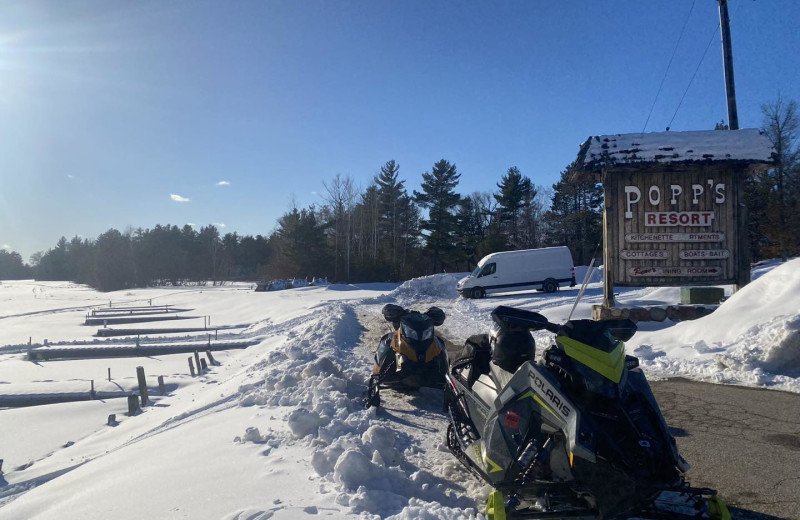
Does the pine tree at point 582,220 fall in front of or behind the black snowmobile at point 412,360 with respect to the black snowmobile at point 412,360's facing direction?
behind

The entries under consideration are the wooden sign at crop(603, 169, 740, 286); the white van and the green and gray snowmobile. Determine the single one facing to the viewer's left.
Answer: the white van

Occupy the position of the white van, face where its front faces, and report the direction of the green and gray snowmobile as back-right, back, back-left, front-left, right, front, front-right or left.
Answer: left

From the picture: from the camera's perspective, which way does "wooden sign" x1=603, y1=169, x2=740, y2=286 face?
toward the camera

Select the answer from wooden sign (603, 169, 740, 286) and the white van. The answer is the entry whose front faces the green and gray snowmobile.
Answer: the wooden sign

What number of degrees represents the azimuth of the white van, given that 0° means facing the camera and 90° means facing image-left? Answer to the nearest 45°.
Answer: approximately 90°

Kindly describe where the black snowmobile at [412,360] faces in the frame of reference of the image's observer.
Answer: facing the viewer

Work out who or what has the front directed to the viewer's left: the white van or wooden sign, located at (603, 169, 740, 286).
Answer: the white van

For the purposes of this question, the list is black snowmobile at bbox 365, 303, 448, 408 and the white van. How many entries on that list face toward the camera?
1

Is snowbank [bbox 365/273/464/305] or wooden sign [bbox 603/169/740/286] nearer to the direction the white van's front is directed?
the snowbank

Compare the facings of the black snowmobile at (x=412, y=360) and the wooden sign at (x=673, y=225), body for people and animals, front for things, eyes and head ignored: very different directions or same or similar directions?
same or similar directions

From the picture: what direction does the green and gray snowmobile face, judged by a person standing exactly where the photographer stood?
facing the viewer and to the right of the viewer

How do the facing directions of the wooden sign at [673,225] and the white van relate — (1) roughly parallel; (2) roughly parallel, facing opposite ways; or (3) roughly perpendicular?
roughly perpendicular

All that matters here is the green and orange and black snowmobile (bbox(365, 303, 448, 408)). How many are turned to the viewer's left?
0
